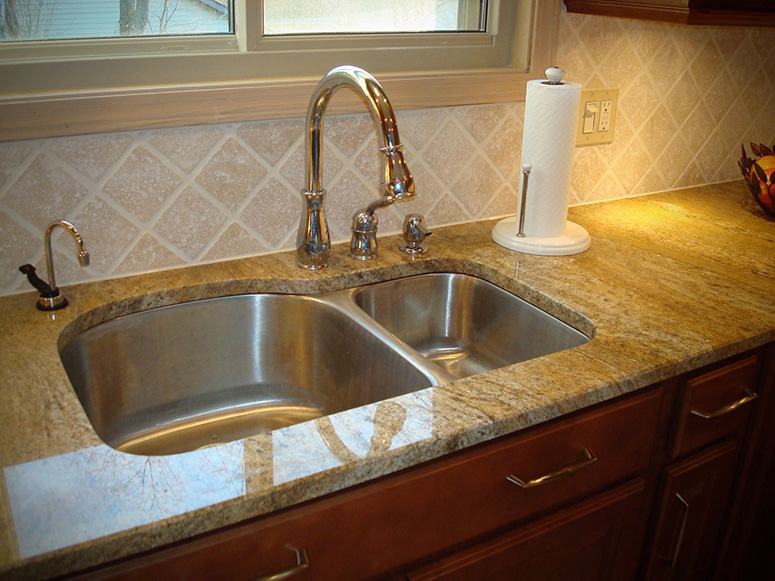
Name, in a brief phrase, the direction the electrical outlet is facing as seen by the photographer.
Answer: facing the viewer and to the right of the viewer

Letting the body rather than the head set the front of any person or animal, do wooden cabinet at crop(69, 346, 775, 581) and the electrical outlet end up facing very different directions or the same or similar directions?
same or similar directions

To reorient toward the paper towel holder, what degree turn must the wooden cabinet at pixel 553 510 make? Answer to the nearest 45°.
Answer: approximately 135° to its left

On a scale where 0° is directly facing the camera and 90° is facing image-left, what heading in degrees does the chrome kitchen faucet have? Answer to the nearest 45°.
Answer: approximately 315°

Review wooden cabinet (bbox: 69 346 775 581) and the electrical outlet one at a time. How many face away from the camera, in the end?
0

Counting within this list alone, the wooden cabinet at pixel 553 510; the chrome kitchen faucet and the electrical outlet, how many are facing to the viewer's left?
0

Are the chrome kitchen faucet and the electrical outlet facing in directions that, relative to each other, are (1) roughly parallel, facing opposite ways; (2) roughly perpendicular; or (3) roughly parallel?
roughly parallel

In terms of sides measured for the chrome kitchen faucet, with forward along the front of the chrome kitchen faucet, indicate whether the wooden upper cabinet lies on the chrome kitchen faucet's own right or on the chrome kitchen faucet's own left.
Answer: on the chrome kitchen faucet's own left

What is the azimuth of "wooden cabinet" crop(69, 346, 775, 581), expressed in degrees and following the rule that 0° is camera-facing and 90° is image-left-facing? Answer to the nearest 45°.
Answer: approximately 315°

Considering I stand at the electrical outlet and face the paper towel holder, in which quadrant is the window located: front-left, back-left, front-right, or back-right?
front-right
